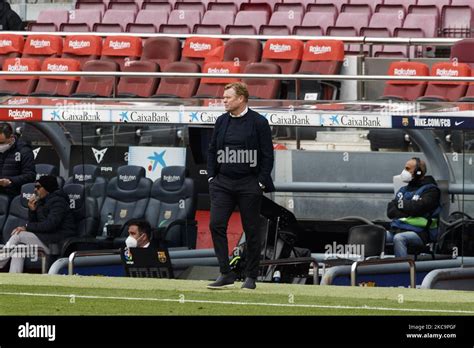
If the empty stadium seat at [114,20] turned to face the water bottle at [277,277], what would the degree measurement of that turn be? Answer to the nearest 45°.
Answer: approximately 45° to its left

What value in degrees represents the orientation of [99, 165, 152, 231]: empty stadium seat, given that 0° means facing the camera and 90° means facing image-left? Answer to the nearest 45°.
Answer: approximately 45°

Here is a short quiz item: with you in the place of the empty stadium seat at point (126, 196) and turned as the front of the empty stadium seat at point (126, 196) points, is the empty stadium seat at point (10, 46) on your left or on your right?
on your right

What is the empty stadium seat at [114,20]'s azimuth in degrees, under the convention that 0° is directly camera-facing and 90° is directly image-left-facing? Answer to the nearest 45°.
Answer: approximately 45°

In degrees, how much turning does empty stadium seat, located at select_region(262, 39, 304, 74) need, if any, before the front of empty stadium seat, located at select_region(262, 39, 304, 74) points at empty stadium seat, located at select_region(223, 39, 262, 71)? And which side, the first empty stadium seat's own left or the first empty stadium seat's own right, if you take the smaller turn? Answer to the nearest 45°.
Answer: approximately 90° to the first empty stadium seat's own right
